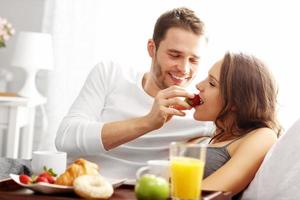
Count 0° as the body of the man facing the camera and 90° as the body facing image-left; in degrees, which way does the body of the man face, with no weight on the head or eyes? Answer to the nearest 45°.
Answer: approximately 315°

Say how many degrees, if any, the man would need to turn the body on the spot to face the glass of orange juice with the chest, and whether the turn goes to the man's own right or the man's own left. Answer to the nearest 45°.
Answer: approximately 45° to the man's own right

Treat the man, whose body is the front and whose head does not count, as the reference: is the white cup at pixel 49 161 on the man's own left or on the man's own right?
on the man's own right

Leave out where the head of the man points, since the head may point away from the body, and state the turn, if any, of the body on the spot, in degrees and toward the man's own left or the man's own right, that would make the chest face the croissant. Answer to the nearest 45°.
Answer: approximately 45° to the man's own right

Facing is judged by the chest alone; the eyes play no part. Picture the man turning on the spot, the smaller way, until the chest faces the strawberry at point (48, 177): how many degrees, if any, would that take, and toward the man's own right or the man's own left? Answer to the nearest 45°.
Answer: approximately 45° to the man's own right

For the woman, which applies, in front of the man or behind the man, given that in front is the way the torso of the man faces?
in front
